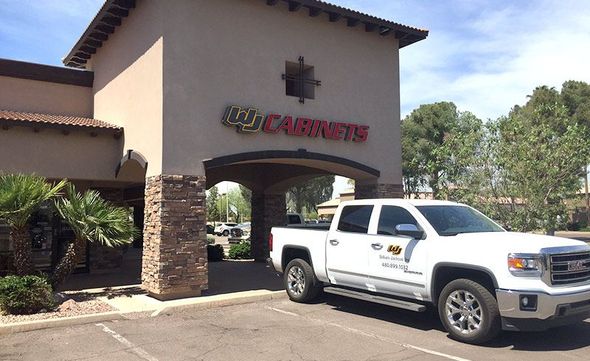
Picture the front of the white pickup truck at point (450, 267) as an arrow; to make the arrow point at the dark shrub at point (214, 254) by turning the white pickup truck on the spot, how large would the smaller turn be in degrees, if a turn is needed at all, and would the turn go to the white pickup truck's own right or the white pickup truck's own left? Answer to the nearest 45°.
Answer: approximately 180°

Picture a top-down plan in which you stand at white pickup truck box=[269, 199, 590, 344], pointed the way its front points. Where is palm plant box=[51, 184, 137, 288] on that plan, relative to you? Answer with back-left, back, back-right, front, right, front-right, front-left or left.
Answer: back-right

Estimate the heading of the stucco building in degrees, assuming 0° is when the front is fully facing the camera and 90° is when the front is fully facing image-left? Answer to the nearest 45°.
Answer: approximately 315°

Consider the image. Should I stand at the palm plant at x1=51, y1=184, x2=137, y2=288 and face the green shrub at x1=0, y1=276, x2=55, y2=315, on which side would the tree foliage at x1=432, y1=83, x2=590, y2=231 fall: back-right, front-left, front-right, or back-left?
back-left

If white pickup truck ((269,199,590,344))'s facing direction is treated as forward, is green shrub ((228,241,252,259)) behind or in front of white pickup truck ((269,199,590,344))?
behind

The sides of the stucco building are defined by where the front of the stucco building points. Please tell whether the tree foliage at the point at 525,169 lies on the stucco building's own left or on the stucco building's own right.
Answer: on the stucco building's own left
